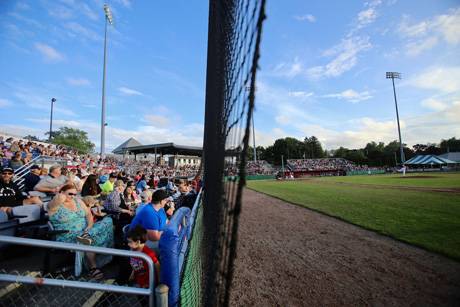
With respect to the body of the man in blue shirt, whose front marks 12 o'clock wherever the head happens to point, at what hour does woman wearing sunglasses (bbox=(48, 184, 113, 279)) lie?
The woman wearing sunglasses is roughly at 7 o'clock from the man in blue shirt.

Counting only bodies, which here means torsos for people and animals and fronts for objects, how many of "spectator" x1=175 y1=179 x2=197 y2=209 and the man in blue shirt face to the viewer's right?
1

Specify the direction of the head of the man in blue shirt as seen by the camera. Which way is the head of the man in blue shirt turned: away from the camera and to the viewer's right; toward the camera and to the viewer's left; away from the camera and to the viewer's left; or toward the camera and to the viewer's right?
away from the camera and to the viewer's right

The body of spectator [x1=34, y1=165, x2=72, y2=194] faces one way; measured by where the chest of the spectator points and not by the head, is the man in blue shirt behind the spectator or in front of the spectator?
in front

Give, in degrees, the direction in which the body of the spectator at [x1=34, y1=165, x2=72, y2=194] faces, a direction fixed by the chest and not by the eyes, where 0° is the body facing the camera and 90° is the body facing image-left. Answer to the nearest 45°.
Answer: approximately 315°

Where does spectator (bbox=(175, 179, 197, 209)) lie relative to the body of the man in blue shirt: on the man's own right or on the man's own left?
on the man's own left

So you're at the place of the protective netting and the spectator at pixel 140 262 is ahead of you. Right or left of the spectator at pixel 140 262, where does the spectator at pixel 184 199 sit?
right

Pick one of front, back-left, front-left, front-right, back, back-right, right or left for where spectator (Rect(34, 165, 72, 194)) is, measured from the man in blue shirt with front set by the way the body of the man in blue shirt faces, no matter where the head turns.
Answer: back-left

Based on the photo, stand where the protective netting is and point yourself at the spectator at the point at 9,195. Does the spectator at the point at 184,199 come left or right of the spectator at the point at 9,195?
right

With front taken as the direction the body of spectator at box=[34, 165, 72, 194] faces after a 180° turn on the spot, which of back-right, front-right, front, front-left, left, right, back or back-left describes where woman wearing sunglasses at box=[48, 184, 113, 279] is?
back-left

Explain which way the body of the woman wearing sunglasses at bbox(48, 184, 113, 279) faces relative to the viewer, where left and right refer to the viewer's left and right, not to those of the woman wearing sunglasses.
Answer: facing the viewer and to the right of the viewer
